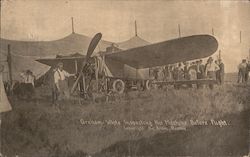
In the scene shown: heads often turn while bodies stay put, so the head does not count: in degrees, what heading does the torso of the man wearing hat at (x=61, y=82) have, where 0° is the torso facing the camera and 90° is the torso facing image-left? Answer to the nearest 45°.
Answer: approximately 315°

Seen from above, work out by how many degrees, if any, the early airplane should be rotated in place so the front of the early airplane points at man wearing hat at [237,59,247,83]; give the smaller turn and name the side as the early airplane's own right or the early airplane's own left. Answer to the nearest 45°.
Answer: approximately 135° to the early airplane's own left

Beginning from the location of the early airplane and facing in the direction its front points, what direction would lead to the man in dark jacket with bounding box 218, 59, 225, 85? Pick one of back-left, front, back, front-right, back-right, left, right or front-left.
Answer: back-left

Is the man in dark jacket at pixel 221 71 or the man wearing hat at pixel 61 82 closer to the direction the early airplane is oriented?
the man wearing hat

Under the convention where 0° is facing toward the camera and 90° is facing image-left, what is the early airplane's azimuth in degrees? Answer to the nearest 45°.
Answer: approximately 45°

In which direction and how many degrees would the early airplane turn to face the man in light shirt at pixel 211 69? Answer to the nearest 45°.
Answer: approximately 135° to its left
